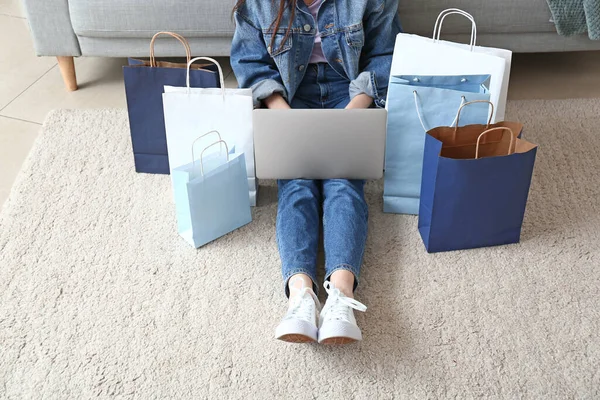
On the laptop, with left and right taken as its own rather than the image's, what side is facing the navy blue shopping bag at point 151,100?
left

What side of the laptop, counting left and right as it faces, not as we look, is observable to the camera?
back

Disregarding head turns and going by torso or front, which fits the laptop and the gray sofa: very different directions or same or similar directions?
very different directions

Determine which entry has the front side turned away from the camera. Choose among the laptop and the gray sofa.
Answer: the laptop

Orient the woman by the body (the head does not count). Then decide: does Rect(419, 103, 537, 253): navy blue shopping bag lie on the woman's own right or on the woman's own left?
on the woman's own left

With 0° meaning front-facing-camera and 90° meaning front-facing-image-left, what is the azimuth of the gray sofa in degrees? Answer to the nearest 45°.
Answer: approximately 0°

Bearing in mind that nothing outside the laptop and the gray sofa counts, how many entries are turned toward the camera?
1
